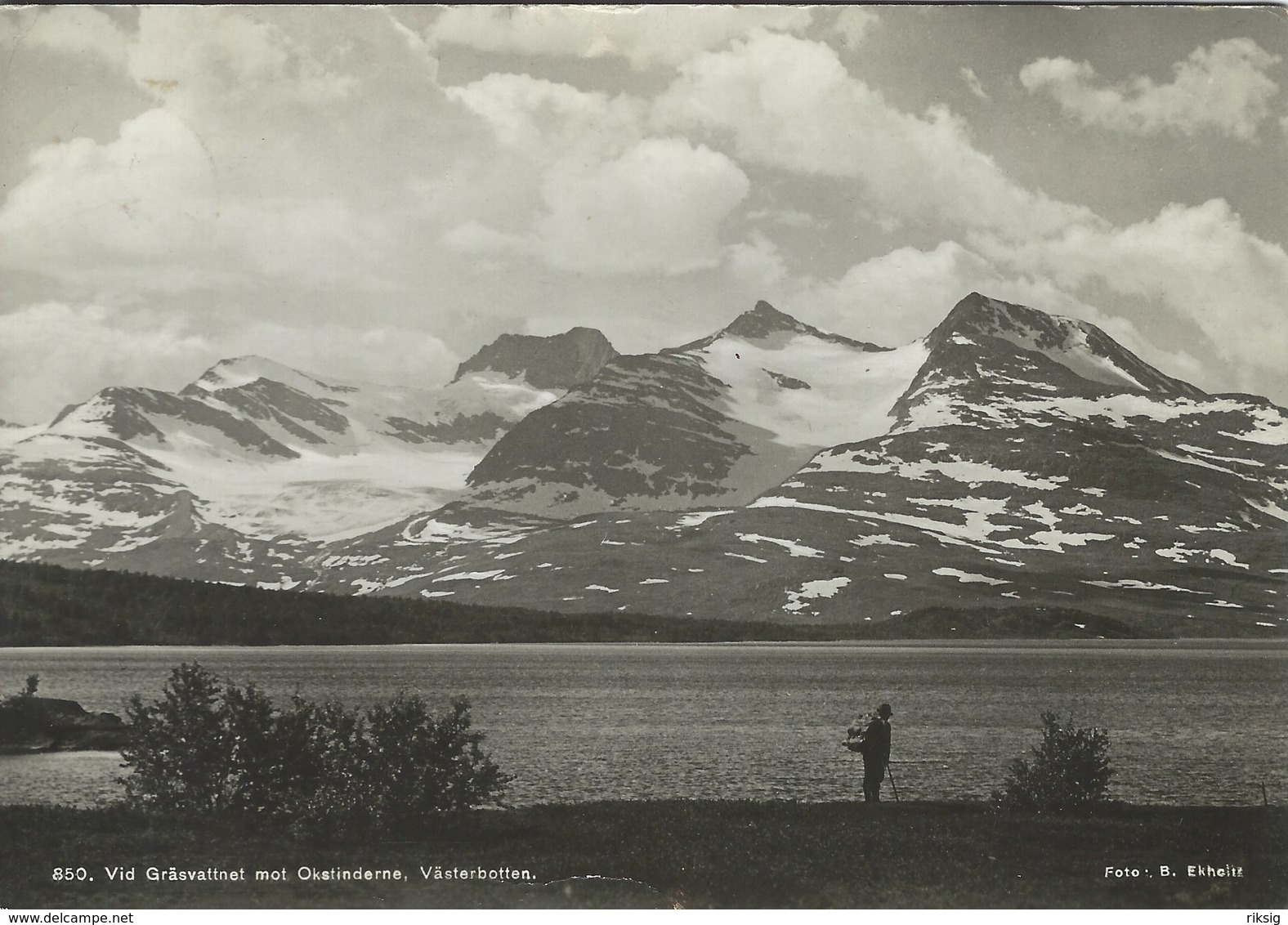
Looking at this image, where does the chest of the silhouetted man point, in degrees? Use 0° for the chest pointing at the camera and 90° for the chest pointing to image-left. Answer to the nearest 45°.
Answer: approximately 270°

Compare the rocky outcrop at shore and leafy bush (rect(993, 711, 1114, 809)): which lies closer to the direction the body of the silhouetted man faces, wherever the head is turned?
the leafy bush

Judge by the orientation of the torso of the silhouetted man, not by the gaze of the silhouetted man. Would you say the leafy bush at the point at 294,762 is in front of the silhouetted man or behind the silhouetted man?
behind

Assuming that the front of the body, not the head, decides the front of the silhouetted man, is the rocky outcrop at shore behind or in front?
behind

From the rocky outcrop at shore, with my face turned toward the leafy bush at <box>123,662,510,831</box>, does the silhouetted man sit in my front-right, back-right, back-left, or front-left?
front-left

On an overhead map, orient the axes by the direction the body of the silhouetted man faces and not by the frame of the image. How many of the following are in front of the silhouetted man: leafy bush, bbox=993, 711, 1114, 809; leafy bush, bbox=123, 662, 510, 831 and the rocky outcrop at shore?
1

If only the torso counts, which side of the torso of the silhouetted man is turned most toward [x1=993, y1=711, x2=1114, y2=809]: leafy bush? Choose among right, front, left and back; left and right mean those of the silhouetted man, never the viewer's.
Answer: front

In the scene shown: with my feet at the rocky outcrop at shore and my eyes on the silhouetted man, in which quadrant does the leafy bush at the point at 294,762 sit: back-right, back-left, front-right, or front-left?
front-right

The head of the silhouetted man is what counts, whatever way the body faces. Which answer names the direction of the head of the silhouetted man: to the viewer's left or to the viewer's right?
to the viewer's right
